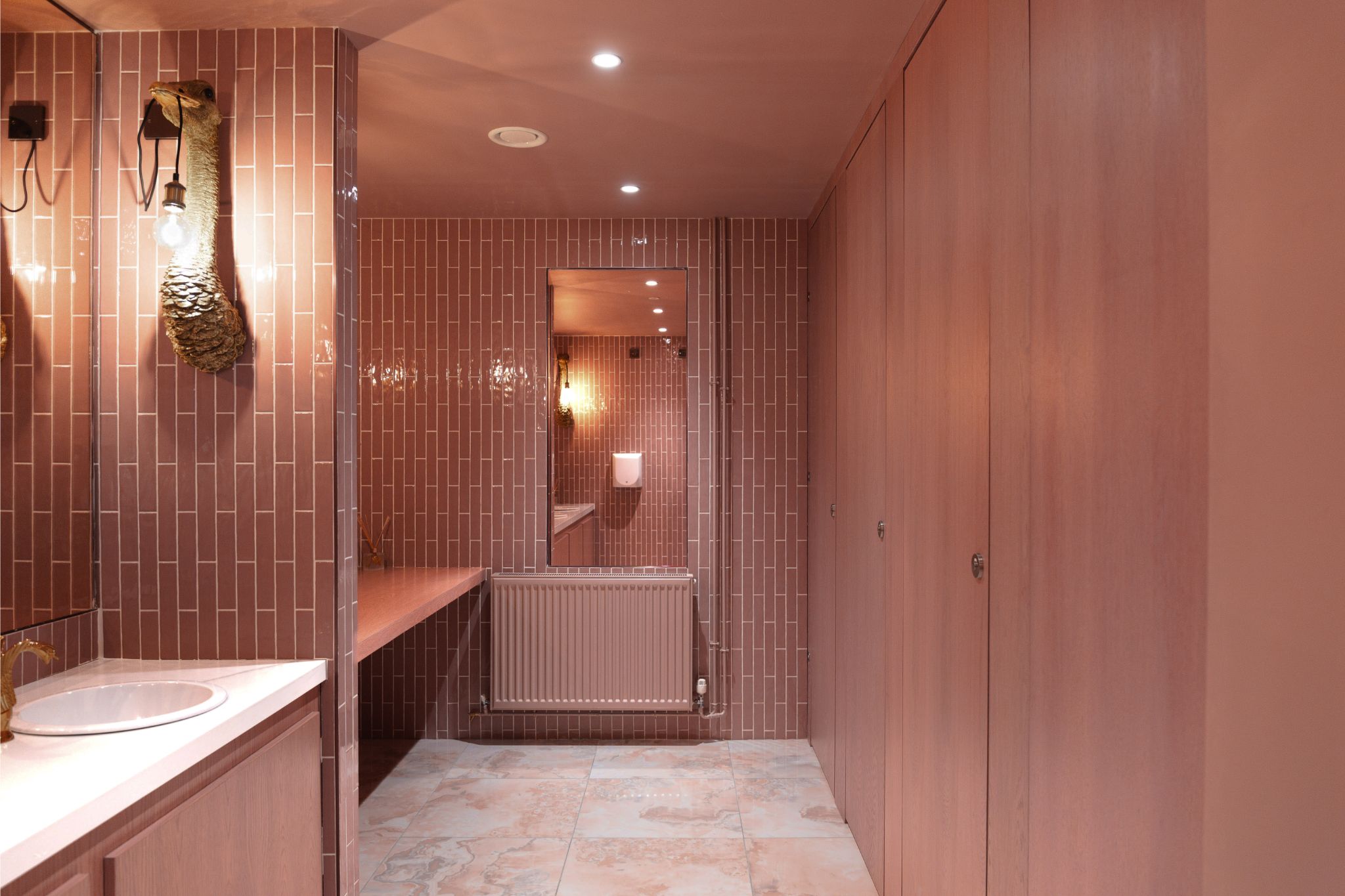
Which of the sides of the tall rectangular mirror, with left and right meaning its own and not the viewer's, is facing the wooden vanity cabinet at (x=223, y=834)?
front

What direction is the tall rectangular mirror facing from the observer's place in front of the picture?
facing the viewer

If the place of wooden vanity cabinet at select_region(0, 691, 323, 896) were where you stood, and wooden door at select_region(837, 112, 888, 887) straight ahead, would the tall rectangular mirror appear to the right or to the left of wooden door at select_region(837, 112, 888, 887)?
left

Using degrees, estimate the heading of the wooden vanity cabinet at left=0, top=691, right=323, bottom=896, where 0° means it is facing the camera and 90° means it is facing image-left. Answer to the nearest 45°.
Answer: approximately 315°

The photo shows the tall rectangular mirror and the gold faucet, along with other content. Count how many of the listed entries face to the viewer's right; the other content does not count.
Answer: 1

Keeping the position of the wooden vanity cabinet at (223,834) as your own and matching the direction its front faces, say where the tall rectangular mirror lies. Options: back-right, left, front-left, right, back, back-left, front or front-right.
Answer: left

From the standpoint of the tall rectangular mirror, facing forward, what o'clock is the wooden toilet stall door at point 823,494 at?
The wooden toilet stall door is roughly at 10 o'clock from the tall rectangular mirror.

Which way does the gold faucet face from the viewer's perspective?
to the viewer's right

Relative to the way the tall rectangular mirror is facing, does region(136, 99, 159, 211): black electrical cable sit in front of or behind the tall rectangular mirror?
in front

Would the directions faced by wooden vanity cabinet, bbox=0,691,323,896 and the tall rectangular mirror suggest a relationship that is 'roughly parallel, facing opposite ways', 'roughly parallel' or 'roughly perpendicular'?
roughly perpendicular
